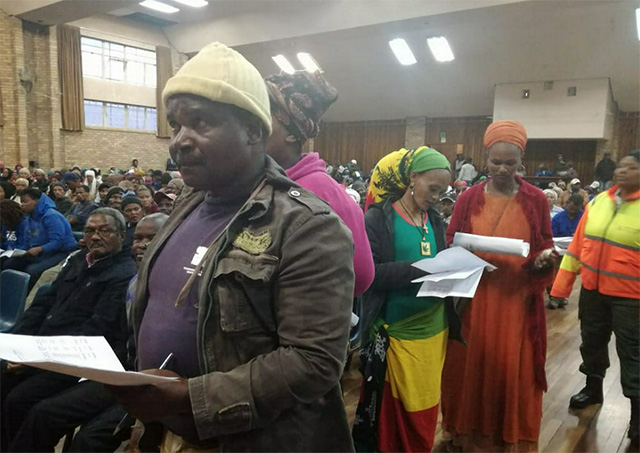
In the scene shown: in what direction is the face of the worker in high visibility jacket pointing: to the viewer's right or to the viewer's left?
to the viewer's left

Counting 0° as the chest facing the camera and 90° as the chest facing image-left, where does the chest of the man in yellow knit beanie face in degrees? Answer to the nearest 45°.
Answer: approximately 45°

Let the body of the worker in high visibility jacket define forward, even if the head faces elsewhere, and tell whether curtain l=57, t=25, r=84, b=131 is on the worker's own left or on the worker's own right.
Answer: on the worker's own right

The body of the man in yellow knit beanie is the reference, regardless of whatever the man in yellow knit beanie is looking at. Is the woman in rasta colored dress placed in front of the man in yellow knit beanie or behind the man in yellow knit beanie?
behind

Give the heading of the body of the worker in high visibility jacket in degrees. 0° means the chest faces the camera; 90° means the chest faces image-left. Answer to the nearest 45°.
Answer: approximately 45°

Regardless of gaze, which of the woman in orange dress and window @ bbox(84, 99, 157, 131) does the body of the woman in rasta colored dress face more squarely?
the woman in orange dress

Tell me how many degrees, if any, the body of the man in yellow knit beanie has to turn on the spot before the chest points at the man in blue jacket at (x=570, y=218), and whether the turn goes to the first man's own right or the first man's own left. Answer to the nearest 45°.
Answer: approximately 180°

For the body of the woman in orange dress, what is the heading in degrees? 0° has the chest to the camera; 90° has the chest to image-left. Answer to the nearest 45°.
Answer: approximately 0°

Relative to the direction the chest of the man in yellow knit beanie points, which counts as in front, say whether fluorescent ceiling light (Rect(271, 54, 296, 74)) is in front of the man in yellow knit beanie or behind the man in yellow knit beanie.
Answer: behind

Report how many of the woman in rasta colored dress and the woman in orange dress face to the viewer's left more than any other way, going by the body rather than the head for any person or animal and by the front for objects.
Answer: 0

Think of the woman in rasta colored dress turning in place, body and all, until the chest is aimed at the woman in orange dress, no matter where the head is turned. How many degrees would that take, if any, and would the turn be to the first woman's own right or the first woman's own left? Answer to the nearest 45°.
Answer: approximately 90° to the first woman's own left

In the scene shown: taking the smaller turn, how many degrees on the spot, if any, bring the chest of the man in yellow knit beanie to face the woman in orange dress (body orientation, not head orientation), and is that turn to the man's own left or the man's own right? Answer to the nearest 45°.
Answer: approximately 180°
